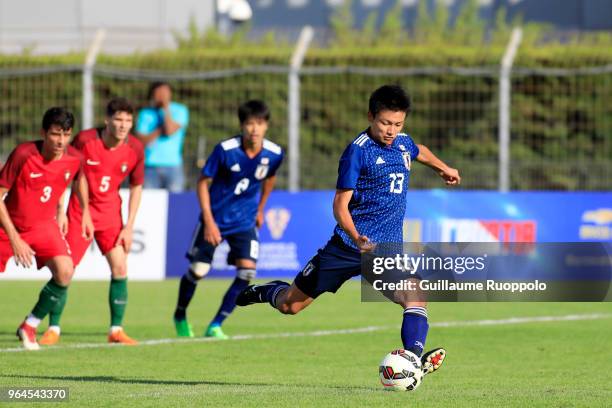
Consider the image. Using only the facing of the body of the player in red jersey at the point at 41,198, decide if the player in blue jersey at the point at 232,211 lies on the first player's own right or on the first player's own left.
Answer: on the first player's own left

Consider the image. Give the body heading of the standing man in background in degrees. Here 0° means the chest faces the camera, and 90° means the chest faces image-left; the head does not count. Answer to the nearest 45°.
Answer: approximately 0°

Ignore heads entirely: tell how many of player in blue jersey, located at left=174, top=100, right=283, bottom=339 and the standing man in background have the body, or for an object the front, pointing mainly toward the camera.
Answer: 2

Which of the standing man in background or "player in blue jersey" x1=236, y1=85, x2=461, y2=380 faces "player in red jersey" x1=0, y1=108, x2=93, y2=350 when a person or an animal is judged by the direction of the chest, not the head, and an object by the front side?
the standing man in background

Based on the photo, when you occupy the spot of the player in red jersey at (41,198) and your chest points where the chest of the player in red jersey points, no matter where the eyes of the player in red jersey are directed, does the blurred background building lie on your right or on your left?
on your left

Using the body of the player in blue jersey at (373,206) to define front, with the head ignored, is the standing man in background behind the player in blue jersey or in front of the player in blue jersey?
behind

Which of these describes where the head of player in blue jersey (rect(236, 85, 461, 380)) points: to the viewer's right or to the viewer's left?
to the viewer's right

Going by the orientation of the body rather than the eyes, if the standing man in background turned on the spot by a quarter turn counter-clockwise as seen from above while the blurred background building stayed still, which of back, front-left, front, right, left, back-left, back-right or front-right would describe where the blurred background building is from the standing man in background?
left

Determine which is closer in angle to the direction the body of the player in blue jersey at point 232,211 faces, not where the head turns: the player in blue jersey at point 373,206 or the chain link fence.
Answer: the player in blue jersey
